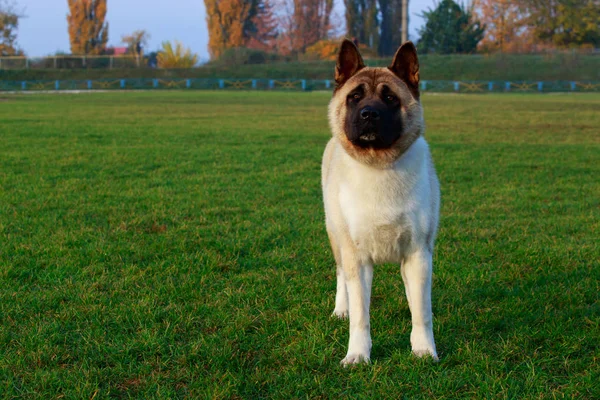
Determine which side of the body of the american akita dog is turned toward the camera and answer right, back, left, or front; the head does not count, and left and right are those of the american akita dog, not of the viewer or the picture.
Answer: front
